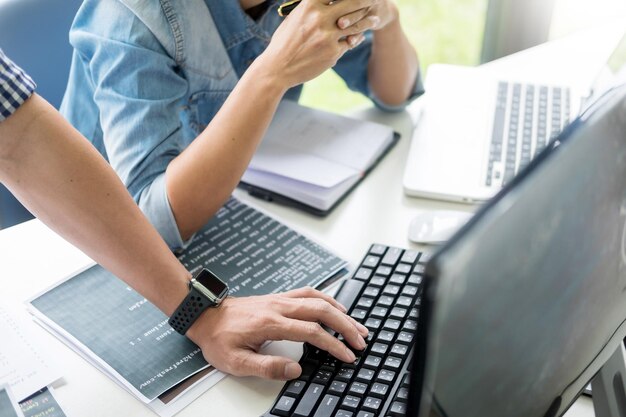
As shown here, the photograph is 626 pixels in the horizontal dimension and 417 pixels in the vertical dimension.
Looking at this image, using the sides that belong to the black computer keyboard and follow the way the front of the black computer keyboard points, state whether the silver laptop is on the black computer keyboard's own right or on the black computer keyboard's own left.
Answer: on the black computer keyboard's own right

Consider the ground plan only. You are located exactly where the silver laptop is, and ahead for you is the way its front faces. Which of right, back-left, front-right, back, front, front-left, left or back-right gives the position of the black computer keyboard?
left

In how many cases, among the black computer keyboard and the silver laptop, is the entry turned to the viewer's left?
2

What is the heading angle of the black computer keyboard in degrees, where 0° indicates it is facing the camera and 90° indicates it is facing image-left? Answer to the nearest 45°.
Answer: approximately 90°

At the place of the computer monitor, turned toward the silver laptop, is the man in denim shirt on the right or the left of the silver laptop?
left

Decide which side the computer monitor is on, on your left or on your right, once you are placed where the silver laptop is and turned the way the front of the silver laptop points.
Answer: on your left

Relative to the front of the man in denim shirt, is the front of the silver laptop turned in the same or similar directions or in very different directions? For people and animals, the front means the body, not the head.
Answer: very different directions

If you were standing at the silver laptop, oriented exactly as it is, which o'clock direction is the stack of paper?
The stack of paper is roughly at 10 o'clock from the silver laptop.
